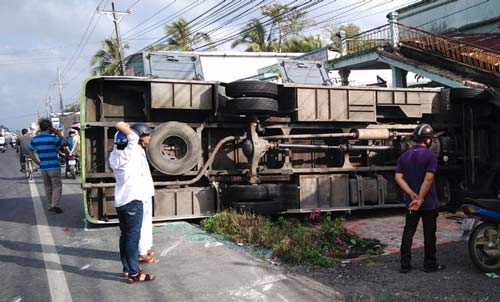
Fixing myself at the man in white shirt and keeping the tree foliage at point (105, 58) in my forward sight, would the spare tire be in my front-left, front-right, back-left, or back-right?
front-right

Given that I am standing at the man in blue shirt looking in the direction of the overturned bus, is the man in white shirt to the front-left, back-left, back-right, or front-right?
front-right

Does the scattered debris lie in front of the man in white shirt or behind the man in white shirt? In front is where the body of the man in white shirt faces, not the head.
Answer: in front

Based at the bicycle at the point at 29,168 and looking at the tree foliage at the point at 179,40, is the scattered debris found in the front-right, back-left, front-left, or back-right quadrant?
back-right

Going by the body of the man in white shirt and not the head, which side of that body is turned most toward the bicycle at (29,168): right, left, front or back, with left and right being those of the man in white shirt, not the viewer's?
left

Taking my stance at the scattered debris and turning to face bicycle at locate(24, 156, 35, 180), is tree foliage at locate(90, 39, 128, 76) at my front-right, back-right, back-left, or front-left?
front-right

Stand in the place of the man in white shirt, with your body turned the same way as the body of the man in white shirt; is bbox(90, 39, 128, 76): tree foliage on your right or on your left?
on your left

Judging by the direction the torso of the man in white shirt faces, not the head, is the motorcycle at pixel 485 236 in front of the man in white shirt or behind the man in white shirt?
in front
